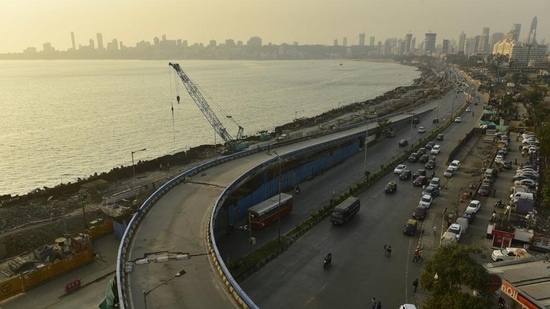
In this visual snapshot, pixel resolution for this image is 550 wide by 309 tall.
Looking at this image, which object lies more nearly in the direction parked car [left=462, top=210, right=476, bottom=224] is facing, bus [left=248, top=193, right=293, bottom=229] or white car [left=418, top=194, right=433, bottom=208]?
the bus

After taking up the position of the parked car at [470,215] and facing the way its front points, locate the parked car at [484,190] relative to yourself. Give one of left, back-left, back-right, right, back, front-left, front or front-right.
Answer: back-right

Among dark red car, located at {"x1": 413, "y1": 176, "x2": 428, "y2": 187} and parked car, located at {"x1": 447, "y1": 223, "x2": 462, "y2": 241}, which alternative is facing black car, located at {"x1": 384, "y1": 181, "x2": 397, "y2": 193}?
dark red car, located at {"x1": 413, "y1": 176, "x2": 428, "y2": 187}

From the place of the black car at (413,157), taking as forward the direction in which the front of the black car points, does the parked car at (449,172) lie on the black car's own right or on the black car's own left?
on the black car's own left

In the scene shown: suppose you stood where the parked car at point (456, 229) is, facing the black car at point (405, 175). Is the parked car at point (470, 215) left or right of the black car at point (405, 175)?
right

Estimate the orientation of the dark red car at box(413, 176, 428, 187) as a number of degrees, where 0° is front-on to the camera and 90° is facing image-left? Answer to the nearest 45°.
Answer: approximately 45°

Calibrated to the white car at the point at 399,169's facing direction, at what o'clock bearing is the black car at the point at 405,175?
The black car is roughly at 10 o'clock from the white car.

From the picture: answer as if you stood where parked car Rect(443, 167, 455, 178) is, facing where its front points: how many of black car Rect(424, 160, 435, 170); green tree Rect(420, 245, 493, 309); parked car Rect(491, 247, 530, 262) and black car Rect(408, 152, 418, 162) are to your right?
2

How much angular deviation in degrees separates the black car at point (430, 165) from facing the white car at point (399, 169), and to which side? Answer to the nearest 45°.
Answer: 0° — it already faces it
